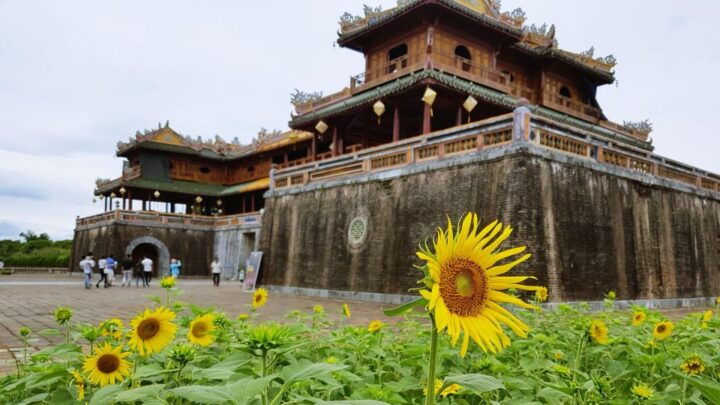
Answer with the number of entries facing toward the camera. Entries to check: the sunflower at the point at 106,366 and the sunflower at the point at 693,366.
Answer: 2

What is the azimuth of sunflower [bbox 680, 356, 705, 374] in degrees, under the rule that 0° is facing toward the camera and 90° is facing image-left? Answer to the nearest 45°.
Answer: approximately 0°

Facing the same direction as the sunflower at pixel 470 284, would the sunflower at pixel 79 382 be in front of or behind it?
behind

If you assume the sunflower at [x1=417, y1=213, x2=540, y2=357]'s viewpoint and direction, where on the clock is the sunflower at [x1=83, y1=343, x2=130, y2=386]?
the sunflower at [x1=83, y1=343, x2=130, y2=386] is roughly at 5 o'clock from the sunflower at [x1=417, y1=213, x2=540, y2=357].

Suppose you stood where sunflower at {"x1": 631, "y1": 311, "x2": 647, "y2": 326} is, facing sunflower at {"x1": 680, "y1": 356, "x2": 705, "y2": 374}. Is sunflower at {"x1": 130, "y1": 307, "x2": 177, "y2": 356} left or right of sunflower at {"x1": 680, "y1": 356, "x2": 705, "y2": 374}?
right

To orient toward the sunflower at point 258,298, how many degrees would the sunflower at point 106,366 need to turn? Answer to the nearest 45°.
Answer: approximately 135° to its left

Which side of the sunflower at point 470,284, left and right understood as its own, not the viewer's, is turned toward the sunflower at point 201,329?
back

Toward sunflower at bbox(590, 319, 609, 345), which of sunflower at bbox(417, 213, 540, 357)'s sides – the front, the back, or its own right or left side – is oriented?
left

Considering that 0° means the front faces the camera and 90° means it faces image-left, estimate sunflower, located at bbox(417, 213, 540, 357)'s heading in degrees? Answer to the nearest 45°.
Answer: approximately 315°

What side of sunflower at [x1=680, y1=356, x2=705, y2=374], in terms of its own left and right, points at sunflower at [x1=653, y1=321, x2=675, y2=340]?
back
